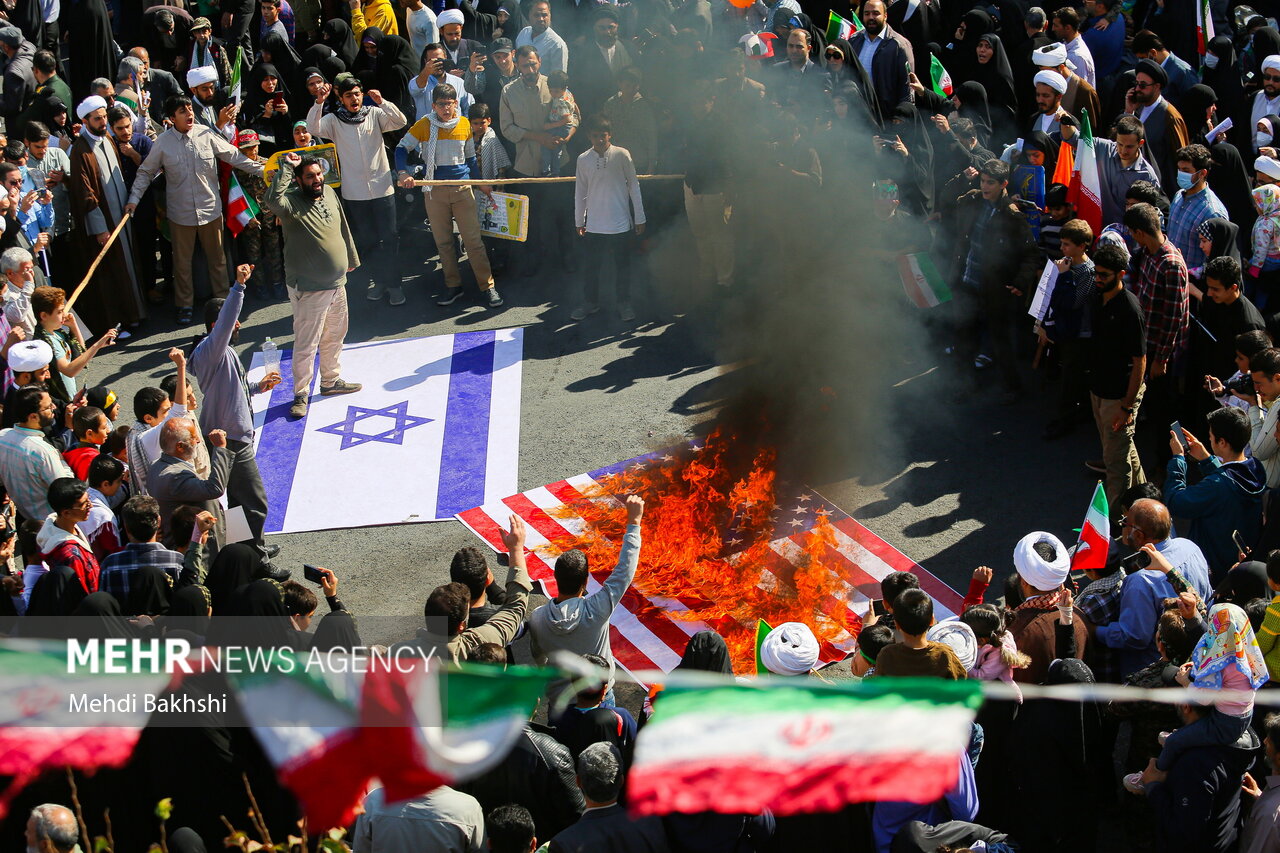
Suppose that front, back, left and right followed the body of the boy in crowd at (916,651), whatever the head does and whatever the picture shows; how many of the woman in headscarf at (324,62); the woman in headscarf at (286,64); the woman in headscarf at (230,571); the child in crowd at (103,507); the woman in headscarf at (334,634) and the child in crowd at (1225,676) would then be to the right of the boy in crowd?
1

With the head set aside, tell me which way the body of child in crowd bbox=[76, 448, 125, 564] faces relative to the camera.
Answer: to the viewer's right

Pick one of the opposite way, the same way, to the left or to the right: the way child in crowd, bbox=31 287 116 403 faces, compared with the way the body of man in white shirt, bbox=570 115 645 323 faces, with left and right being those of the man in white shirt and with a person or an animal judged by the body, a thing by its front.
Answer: to the left

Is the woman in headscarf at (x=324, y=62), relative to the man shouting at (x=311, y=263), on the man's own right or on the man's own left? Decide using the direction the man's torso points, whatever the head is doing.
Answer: on the man's own left

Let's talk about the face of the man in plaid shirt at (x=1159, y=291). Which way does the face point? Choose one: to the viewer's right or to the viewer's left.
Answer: to the viewer's left

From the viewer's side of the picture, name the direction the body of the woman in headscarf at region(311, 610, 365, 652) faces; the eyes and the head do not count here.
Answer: away from the camera

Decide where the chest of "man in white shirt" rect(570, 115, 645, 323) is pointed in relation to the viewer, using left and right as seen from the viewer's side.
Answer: facing the viewer

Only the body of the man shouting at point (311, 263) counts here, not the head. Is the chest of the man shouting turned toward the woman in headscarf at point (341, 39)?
no

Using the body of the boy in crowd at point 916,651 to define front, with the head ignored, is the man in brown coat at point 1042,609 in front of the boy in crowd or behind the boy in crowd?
in front

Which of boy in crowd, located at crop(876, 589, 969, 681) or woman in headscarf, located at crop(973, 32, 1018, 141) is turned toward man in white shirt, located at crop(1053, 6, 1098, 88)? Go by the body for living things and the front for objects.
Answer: the boy in crowd

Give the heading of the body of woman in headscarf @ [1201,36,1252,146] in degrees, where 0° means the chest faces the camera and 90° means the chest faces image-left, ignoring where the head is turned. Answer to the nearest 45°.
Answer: approximately 45°

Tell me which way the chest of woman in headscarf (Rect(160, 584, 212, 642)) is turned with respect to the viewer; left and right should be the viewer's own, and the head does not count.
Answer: facing away from the viewer and to the right of the viewer

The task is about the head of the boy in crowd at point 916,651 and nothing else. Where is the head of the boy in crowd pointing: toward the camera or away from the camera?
away from the camera

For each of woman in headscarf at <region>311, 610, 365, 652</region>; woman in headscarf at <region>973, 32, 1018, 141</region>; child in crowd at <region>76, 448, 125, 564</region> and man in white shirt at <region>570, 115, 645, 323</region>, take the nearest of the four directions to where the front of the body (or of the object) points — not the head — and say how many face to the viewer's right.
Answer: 1

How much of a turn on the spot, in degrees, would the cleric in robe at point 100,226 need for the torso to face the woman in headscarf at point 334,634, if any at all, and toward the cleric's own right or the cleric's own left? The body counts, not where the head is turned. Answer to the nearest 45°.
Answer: approximately 45° to the cleric's own right

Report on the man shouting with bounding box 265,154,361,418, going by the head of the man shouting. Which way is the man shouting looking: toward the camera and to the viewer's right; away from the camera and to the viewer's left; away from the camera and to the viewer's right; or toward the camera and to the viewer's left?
toward the camera and to the viewer's right

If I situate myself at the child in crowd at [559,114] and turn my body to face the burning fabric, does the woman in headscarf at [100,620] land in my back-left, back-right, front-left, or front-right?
front-right

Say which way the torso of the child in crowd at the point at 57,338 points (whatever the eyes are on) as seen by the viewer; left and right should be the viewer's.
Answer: facing to the right of the viewer

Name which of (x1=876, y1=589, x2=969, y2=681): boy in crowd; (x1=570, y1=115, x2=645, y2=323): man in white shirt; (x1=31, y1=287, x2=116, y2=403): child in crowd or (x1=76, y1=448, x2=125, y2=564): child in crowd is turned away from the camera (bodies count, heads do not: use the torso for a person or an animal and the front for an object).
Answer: the boy in crowd

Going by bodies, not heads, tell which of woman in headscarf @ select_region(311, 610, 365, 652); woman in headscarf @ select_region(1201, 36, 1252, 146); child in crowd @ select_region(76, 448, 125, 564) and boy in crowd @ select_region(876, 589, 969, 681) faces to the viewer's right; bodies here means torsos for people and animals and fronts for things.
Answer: the child in crowd
